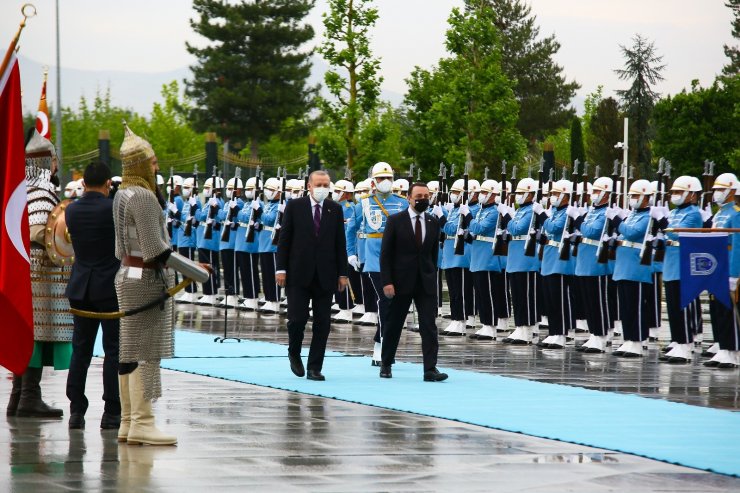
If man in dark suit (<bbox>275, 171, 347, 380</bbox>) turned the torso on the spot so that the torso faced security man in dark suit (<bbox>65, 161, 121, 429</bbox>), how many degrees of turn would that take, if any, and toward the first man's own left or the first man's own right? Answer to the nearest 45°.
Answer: approximately 45° to the first man's own right

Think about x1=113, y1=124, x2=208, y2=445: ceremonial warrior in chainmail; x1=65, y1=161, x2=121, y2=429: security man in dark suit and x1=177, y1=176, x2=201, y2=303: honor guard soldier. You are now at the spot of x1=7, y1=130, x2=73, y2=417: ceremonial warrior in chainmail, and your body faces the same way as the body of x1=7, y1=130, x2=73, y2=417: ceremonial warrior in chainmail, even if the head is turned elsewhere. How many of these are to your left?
1

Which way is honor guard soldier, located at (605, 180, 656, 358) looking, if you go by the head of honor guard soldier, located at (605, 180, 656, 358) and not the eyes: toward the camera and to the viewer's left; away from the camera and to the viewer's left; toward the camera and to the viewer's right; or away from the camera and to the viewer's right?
toward the camera and to the viewer's left

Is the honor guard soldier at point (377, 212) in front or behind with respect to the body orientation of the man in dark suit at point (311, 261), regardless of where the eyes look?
behind

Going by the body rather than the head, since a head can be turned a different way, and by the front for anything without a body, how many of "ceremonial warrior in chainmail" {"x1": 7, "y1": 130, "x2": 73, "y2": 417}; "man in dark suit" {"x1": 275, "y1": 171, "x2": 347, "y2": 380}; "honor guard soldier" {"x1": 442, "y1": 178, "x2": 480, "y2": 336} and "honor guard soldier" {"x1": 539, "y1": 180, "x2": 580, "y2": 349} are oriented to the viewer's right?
1

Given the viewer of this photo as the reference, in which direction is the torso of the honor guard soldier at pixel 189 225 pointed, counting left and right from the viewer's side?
facing the viewer and to the left of the viewer

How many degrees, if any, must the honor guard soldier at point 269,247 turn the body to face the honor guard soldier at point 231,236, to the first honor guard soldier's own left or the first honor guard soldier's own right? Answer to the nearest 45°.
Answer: approximately 90° to the first honor guard soldier's own right

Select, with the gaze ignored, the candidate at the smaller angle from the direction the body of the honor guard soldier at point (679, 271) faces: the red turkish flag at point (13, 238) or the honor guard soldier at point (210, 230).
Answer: the red turkish flag

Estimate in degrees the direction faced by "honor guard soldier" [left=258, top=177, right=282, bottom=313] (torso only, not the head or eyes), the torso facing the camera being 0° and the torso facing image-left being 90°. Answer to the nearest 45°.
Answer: approximately 45°

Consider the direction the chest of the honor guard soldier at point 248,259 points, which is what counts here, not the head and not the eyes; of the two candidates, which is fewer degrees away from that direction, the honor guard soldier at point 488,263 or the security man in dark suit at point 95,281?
the security man in dark suit

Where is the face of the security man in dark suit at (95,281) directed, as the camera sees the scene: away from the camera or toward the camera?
away from the camera

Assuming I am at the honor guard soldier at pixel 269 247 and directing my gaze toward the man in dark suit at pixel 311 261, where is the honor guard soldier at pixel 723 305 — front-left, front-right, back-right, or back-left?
front-left

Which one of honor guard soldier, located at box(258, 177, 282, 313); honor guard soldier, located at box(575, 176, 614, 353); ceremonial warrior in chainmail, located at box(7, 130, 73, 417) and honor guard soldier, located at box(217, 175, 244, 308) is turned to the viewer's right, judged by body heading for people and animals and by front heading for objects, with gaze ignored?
the ceremonial warrior in chainmail

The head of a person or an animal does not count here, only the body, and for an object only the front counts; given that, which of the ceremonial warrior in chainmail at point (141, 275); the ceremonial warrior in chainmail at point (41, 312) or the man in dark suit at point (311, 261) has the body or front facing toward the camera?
the man in dark suit

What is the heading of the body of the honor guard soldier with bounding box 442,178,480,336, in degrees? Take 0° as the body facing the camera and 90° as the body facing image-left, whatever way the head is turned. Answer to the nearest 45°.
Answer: approximately 45°

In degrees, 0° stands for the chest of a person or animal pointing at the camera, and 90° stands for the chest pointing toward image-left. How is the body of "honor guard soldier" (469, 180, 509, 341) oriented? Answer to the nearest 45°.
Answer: approximately 45°
